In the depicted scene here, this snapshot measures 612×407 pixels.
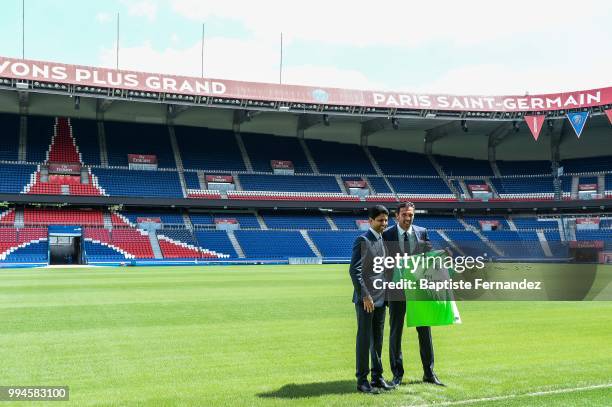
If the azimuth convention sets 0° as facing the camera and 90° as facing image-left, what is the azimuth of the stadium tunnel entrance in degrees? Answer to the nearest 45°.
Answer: approximately 0°

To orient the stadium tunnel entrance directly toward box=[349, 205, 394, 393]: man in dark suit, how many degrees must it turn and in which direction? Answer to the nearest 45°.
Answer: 0° — it already faces them

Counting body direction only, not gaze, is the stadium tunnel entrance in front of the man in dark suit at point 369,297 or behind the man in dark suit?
behind

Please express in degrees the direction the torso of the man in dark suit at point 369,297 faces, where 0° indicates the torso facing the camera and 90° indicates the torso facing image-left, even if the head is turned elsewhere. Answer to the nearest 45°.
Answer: approximately 315°

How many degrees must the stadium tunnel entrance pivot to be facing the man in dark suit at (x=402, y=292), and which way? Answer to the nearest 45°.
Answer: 0° — it already faces them

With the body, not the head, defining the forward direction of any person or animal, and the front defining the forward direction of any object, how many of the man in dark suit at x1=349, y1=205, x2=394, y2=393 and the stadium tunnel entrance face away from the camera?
0
